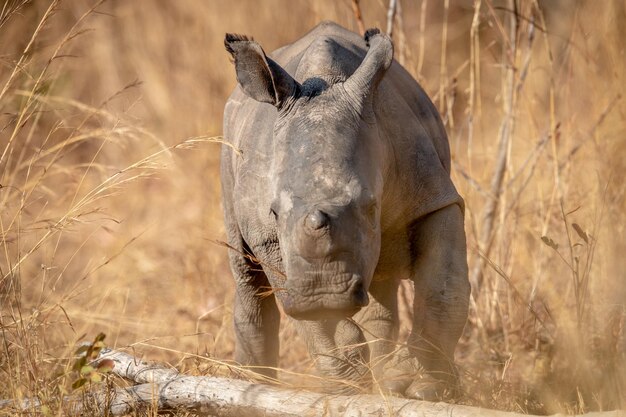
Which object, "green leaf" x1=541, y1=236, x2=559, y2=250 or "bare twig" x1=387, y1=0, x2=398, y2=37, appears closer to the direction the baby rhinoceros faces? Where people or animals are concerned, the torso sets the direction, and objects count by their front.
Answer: the green leaf

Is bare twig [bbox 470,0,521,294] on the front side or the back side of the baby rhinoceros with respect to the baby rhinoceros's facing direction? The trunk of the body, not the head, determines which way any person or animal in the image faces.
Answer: on the back side

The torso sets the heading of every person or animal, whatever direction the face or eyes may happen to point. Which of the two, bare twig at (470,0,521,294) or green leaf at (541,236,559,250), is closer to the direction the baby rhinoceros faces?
the green leaf

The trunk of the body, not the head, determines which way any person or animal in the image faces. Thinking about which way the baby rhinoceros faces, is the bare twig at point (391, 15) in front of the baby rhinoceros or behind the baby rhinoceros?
behind

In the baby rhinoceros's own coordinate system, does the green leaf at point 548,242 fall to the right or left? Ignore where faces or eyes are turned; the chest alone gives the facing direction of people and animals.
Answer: on its left

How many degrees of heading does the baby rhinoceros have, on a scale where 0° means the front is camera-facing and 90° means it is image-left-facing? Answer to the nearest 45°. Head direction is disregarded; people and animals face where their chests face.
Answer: approximately 0°

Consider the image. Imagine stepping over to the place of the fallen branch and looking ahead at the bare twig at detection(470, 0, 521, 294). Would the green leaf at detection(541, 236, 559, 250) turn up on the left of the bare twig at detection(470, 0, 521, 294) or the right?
right
